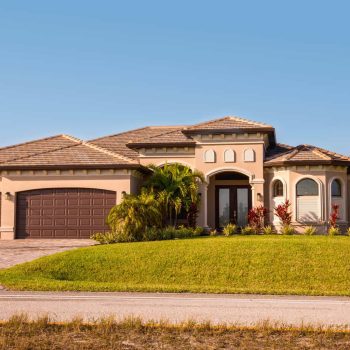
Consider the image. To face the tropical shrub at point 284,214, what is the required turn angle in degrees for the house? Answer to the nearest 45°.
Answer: approximately 90° to its left

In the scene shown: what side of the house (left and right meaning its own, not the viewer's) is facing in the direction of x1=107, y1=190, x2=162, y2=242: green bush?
front

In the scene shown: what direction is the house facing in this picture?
toward the camera

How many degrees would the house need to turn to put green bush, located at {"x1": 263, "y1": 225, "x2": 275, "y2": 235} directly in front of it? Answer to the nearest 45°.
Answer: approximately 90° to its left

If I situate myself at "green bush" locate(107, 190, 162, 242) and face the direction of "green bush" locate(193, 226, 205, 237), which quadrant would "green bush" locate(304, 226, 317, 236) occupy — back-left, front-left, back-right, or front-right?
front-right

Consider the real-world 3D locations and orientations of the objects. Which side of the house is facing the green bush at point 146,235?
front

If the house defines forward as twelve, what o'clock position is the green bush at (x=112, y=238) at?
The green bush is roughly at 1 o'clock from the house.
